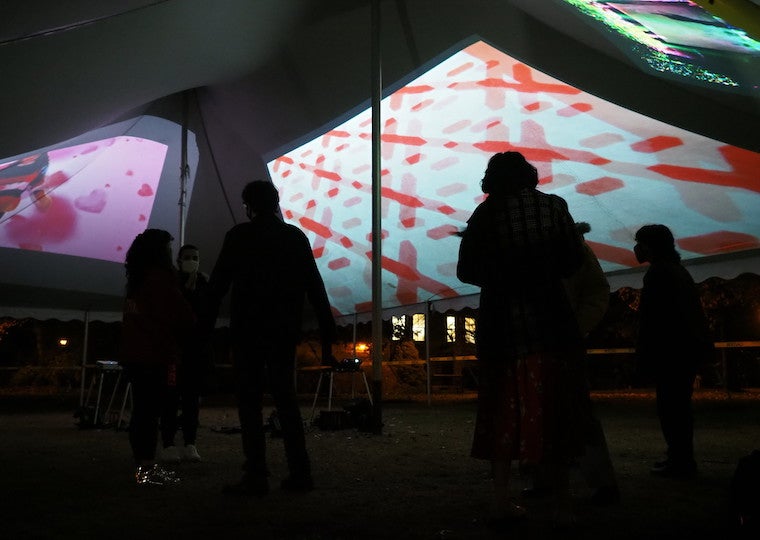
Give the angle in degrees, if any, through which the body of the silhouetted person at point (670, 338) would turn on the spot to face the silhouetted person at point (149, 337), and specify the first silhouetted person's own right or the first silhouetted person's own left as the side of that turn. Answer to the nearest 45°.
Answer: approximately 45° to the first silhouetted person's own left

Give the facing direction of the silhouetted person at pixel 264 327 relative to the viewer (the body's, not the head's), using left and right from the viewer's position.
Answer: facing away from the viewer and to the left of the viewer

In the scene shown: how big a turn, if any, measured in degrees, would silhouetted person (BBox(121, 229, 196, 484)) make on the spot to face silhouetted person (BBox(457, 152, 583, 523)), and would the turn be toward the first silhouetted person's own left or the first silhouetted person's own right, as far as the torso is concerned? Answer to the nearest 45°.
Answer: approximately 45° to the first silhouetted person's own right

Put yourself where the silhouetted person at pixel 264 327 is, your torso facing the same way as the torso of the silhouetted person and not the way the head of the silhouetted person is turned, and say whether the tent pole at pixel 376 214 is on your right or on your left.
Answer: on your right

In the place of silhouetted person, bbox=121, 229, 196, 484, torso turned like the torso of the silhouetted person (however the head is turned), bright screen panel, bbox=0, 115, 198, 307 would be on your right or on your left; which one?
on your left

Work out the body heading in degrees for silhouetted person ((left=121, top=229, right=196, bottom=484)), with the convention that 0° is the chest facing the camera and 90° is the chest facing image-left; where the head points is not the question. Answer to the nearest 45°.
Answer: approximately 270°

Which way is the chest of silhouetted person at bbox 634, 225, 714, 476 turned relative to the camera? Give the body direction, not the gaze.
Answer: to the viewer's left

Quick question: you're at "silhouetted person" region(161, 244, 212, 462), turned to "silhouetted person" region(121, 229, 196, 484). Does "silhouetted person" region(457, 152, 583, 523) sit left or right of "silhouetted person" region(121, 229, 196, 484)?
left

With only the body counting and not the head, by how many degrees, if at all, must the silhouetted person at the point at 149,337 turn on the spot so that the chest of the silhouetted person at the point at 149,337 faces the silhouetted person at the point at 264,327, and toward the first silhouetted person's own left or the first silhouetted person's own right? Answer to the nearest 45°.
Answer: approximately 45° to the first silhouetted person's own right
